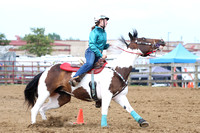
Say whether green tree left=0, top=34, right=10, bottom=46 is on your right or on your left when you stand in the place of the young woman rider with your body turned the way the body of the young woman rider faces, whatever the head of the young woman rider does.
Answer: on your left

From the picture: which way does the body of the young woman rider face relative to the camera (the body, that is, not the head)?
to the viewer's right

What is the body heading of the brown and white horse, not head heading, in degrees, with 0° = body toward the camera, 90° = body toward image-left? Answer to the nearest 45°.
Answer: approximately 270°
